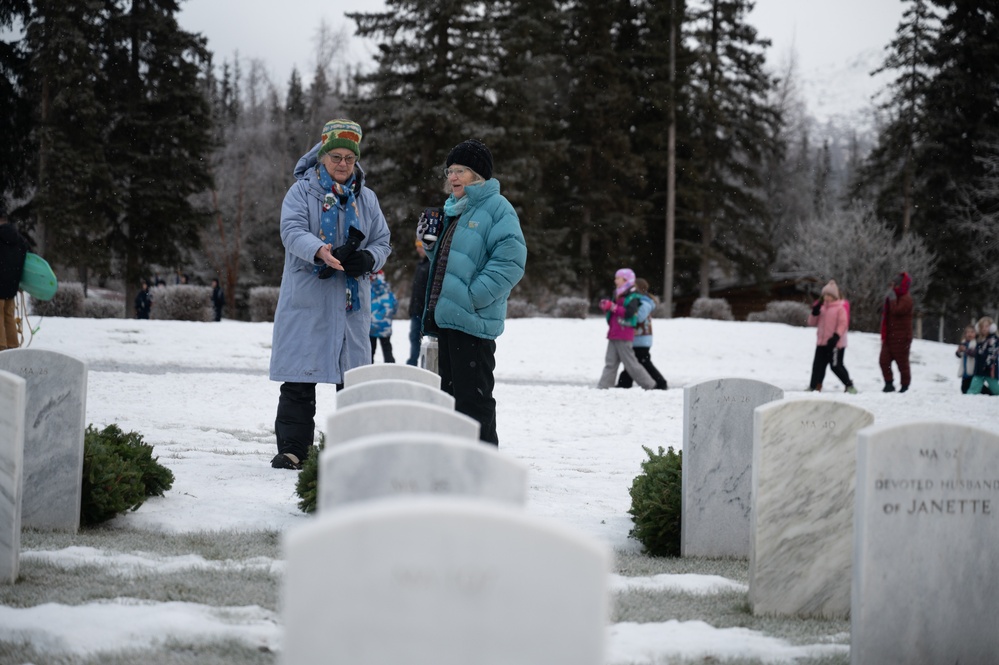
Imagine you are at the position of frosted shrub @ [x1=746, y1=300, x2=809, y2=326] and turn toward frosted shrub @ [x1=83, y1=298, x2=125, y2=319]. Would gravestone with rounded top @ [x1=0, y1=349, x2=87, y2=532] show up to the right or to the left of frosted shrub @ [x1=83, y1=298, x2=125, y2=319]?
left

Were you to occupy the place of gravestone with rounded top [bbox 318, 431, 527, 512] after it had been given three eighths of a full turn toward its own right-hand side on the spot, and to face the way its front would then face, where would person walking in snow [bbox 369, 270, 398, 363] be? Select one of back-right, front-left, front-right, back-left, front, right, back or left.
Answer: front-right

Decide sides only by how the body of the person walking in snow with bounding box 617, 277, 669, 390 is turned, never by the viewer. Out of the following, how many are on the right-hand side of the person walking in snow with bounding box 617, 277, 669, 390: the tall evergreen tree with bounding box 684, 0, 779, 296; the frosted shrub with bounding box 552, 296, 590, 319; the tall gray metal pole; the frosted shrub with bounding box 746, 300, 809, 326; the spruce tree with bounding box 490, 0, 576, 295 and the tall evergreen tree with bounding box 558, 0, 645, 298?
6

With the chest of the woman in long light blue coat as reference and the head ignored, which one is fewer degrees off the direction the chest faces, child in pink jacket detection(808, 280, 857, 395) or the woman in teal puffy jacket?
the woman in teal puffy jacket

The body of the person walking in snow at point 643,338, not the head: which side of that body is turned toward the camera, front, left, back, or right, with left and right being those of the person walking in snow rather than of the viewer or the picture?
left

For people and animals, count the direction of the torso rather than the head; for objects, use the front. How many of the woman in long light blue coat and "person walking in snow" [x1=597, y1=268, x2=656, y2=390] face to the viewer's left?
1

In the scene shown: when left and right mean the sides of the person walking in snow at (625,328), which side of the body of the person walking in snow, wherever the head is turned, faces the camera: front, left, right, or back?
left

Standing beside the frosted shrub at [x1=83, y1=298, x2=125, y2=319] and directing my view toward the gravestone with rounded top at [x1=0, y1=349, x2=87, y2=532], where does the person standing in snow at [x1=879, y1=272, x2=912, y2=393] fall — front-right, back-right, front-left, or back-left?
front-left

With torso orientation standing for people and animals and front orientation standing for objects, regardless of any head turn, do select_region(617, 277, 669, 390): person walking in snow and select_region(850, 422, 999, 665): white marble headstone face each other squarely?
no

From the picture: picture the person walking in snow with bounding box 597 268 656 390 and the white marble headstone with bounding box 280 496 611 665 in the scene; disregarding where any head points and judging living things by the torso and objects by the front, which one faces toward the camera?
the white marble headstone

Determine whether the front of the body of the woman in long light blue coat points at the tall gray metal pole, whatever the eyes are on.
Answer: no

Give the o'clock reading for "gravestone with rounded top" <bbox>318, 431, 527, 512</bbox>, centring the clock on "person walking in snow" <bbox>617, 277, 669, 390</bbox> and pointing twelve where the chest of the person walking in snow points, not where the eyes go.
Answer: The gravestone with rounded top is roughly at 9 o'clock from the person walking in snow.

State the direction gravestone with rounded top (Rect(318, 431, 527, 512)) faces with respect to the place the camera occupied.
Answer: facing the viewer

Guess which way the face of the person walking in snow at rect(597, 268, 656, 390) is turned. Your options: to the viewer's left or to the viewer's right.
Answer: to the viewer's left

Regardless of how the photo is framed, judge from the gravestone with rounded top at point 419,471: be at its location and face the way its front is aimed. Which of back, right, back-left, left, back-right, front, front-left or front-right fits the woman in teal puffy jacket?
back

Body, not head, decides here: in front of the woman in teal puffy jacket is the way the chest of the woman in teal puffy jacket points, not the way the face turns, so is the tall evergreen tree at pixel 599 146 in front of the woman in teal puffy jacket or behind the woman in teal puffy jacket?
behind

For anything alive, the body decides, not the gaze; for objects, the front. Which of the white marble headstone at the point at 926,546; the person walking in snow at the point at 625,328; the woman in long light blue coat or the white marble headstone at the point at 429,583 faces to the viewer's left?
the person walking in snow

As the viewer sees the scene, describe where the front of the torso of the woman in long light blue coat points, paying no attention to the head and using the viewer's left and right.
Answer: facing the viewer and to the right of the viewer
